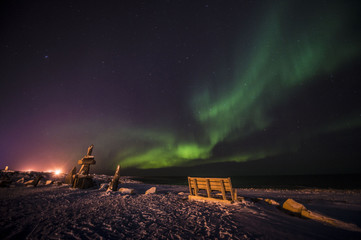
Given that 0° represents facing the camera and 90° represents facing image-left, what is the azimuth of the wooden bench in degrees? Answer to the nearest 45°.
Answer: approximately 225°

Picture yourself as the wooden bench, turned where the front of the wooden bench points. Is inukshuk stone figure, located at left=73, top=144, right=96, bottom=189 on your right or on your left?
on your left
